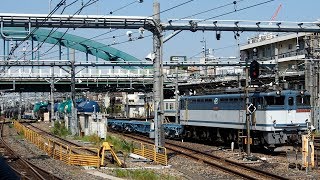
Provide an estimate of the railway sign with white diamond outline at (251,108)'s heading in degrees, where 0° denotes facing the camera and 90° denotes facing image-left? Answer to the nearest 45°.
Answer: approximately 0°

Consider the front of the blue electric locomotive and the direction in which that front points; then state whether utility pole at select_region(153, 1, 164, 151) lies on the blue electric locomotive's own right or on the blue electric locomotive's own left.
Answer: on the blue electric locomotive's own right

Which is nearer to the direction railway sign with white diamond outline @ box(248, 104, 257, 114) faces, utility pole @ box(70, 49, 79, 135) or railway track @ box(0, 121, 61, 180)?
the railway track

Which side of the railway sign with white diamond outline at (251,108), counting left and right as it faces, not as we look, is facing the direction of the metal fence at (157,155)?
right

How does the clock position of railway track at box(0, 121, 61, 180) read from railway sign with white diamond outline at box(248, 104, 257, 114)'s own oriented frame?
The railway track is roughly at 2 o'clock from the railway sign with white diamond outline.
